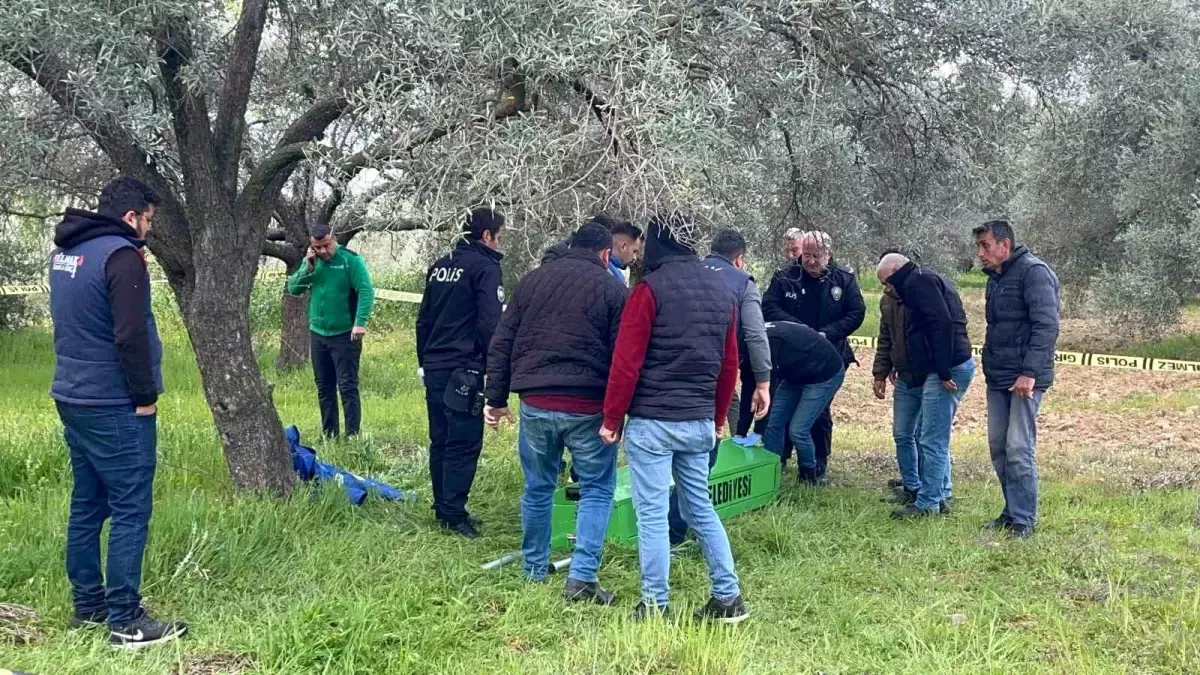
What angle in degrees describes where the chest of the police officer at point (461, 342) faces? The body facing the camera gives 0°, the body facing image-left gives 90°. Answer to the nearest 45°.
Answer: approximately 225°

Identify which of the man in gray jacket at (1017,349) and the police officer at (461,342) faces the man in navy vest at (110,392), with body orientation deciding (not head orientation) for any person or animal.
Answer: the man in gray jacket

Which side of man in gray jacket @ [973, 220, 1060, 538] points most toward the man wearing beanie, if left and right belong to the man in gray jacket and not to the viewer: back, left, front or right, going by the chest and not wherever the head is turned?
front

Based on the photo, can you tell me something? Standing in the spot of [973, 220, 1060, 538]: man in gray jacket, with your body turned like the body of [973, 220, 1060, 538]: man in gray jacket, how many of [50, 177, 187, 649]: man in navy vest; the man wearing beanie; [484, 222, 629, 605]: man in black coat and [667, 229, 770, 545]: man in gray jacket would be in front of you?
4

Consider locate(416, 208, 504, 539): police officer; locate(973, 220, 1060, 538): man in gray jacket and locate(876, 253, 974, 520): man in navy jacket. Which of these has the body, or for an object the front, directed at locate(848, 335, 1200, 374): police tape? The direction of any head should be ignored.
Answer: the police officer

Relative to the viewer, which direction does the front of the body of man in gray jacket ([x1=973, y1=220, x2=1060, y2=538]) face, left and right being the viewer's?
facing the viewer and to the left of the viewer

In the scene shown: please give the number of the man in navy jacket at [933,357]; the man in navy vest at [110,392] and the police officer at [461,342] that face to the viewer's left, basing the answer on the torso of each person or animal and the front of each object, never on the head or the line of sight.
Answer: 1

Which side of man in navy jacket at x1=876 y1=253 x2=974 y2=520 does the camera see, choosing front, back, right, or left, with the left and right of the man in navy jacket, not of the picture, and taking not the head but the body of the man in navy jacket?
left

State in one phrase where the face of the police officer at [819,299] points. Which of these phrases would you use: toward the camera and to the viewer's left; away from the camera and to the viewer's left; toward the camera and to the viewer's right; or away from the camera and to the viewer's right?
toward the camera and to the viewer's left

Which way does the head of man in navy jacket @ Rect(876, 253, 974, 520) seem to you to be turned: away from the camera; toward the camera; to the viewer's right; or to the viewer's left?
to the viewer's left

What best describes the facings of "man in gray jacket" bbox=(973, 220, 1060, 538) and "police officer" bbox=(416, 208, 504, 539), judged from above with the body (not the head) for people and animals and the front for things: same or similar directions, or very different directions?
very different directions

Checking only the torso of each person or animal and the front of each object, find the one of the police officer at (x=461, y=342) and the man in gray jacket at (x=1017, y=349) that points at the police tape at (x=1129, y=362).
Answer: the police officer

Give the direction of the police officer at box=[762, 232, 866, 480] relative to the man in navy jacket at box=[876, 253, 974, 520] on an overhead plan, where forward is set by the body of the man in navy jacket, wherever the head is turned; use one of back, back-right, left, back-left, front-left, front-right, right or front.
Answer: front-right
